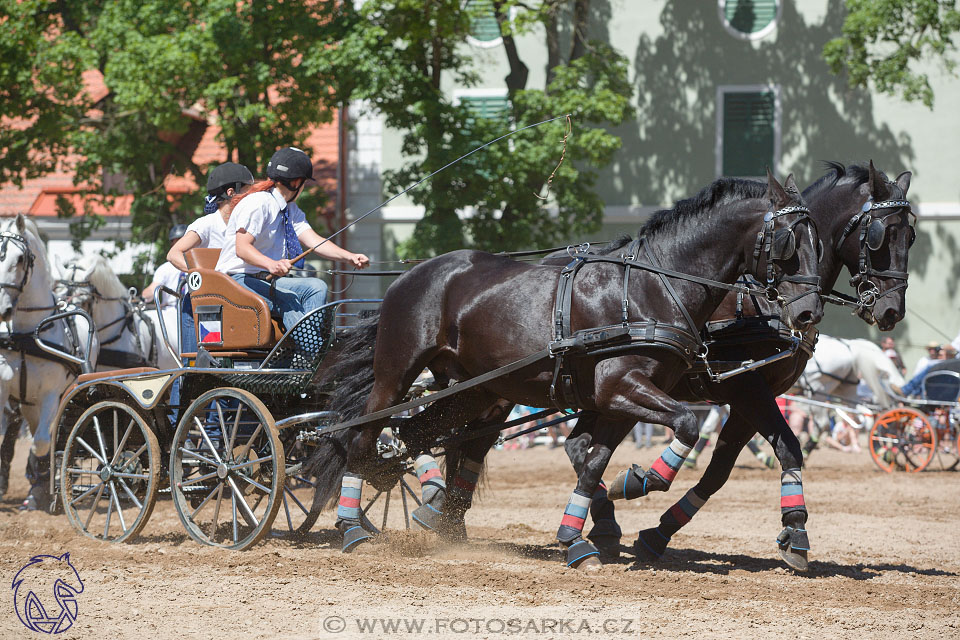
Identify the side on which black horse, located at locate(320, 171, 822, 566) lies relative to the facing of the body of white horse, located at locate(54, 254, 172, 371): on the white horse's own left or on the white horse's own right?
on the white horse's own left

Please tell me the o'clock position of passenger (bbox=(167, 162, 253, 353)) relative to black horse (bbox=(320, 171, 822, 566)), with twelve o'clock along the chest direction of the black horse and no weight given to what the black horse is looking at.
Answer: The passenger is roughly at 7 o'clock from the black horse.

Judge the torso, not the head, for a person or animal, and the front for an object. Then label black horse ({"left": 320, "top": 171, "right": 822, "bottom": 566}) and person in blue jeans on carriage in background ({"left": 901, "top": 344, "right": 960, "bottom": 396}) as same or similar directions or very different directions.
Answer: very different directions

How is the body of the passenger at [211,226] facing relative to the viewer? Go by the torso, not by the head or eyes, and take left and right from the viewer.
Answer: facing to the right of the viewer

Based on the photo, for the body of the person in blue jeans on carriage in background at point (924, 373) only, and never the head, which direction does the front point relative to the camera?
to the viewer's left

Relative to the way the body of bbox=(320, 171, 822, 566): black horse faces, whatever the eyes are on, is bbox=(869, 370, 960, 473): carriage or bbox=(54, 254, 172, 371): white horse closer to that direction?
the carriage

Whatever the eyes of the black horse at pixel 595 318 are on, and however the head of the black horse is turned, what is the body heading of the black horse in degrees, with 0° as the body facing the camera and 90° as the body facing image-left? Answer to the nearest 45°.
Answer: approximately 270°

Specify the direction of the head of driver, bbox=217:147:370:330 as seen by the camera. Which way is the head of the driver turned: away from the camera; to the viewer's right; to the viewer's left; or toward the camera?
to the viewer's right

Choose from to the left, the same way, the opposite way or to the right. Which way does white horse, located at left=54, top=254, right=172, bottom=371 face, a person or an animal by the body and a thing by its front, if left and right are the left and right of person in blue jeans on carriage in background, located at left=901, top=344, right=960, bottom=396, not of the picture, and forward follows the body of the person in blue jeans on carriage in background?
to the left
